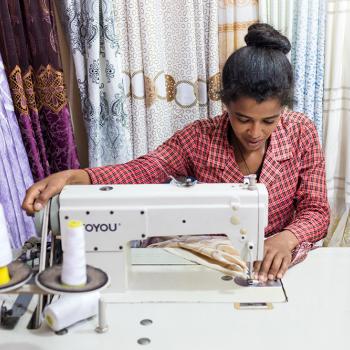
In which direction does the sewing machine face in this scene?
away from the camera

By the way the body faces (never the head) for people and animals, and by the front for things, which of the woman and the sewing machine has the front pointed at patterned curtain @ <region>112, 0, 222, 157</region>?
the sewing machine

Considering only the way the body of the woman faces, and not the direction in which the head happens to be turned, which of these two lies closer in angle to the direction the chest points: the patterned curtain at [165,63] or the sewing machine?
the sewing machine

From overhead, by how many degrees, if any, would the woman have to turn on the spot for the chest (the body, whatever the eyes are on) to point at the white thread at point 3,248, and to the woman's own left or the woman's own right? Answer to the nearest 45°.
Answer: approximately 45° to the woman's own right

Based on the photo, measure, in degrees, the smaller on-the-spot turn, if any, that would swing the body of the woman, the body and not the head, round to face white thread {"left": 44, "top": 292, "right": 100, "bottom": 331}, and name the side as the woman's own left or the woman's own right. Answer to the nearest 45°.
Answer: approximately 45° to the woman's own right

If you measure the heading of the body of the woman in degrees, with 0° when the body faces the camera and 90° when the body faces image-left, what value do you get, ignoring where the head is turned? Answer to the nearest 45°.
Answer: approximately 0°

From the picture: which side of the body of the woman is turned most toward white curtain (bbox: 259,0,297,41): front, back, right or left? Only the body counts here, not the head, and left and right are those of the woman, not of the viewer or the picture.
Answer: back

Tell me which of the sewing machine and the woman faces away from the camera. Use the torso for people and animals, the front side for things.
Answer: the sewing machine

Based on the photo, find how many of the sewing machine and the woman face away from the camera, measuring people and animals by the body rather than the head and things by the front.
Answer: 1

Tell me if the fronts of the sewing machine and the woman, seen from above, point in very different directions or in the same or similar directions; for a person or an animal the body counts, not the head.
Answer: very different directions

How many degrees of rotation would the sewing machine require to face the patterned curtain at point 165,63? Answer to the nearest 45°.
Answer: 0° — it already faces it
